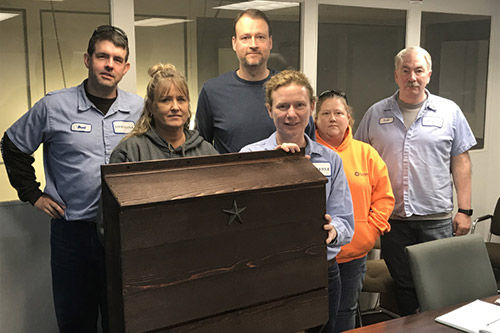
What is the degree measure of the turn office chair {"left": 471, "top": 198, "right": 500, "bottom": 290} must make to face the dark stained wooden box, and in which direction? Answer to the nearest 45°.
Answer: approximately 45° to its left

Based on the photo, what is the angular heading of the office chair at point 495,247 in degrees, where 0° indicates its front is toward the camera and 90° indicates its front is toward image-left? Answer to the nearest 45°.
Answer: approximately 45°

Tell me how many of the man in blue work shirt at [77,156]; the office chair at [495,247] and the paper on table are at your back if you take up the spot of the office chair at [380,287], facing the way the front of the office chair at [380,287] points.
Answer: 1

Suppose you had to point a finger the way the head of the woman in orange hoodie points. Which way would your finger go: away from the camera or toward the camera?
toward the camera

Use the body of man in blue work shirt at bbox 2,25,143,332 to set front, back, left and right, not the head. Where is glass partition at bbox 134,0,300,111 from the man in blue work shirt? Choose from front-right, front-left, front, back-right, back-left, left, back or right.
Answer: left

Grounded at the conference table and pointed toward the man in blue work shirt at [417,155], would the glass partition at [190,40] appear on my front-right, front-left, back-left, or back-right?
front-left

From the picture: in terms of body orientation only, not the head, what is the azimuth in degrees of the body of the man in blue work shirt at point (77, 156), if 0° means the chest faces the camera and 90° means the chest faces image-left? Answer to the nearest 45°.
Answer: approximately 315°

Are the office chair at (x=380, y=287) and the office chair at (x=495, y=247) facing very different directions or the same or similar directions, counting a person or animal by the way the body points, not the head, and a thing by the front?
same or similar directions

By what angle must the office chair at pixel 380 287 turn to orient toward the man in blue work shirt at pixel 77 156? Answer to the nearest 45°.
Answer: approximately 90° to its right

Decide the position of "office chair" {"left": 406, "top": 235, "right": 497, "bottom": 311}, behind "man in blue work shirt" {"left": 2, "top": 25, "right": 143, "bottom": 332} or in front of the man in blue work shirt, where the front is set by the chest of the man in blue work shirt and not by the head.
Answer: in front

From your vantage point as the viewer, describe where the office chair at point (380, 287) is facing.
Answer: facing the viewer and to the left of the viewer

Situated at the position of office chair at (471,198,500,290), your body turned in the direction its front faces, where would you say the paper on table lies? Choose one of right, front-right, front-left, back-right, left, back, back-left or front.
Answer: front-left

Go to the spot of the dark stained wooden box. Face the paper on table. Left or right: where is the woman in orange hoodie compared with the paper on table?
left

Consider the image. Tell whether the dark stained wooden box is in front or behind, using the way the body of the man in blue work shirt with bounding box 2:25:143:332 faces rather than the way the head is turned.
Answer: in front

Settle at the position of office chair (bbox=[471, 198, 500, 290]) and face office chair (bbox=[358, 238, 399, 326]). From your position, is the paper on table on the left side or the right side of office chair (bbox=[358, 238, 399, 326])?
left

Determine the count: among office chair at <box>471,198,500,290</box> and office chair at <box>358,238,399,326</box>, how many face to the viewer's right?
0
